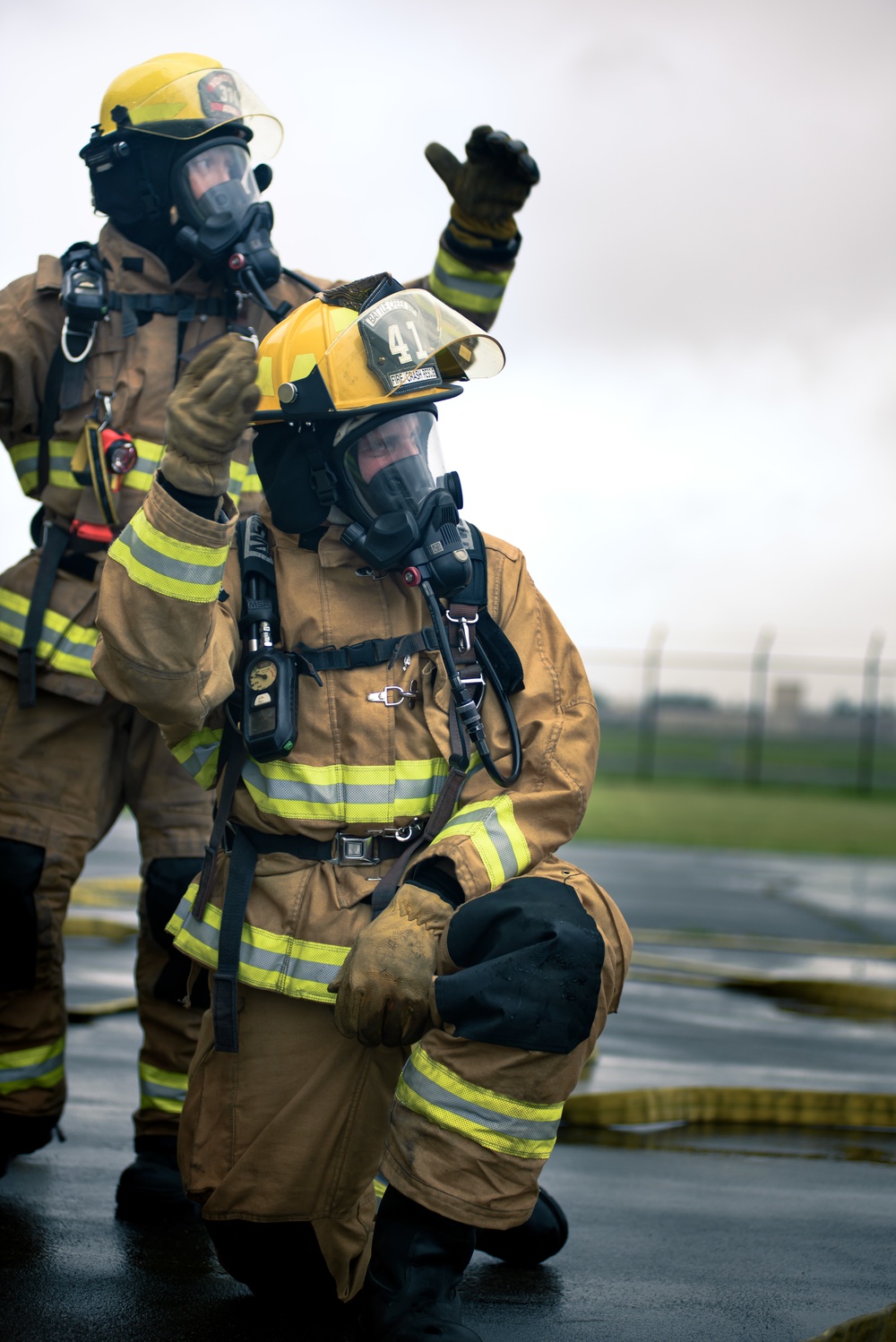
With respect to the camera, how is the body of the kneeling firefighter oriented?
toward the camera

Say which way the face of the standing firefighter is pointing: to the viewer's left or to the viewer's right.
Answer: to the viewer's right

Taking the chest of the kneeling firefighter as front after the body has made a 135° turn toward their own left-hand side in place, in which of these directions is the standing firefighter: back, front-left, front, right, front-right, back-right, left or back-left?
left
